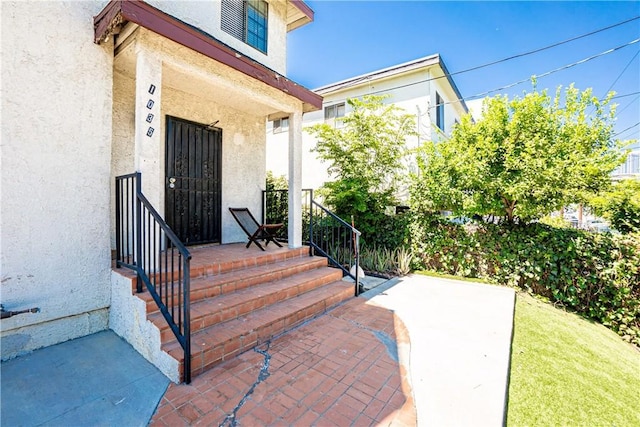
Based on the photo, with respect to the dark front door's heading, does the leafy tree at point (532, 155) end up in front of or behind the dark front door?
in front

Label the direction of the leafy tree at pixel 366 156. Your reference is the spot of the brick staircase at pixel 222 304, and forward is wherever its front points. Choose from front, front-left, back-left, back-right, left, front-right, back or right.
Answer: left

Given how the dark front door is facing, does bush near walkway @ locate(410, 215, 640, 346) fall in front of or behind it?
in front

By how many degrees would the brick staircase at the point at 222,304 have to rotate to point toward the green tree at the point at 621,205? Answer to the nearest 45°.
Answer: approximately 45° to its left

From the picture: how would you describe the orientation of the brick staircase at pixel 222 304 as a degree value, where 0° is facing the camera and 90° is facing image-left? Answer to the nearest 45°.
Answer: approximately 315°

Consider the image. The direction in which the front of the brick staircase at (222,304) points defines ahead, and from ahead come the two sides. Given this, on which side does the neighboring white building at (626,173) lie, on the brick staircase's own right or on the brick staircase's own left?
on the brick staircase's own left

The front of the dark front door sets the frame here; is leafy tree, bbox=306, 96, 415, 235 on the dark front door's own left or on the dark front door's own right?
on the dark front door's own left

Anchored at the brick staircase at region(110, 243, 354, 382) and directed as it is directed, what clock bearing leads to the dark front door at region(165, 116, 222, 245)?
The dark front door is roughly at 7 o'clock from the brick staircase.

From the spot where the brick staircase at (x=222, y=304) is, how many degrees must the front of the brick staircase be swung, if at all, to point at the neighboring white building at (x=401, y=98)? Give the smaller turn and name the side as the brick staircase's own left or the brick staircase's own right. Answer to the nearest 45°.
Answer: approximately 90° to the brick staircase's own left

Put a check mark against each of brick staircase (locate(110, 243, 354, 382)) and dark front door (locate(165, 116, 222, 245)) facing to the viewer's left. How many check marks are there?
0

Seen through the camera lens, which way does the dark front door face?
facing the viewer and to the right of the viewer

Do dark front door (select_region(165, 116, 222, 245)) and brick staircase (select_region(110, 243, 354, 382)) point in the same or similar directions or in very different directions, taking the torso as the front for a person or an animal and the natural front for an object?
same or similar directions
